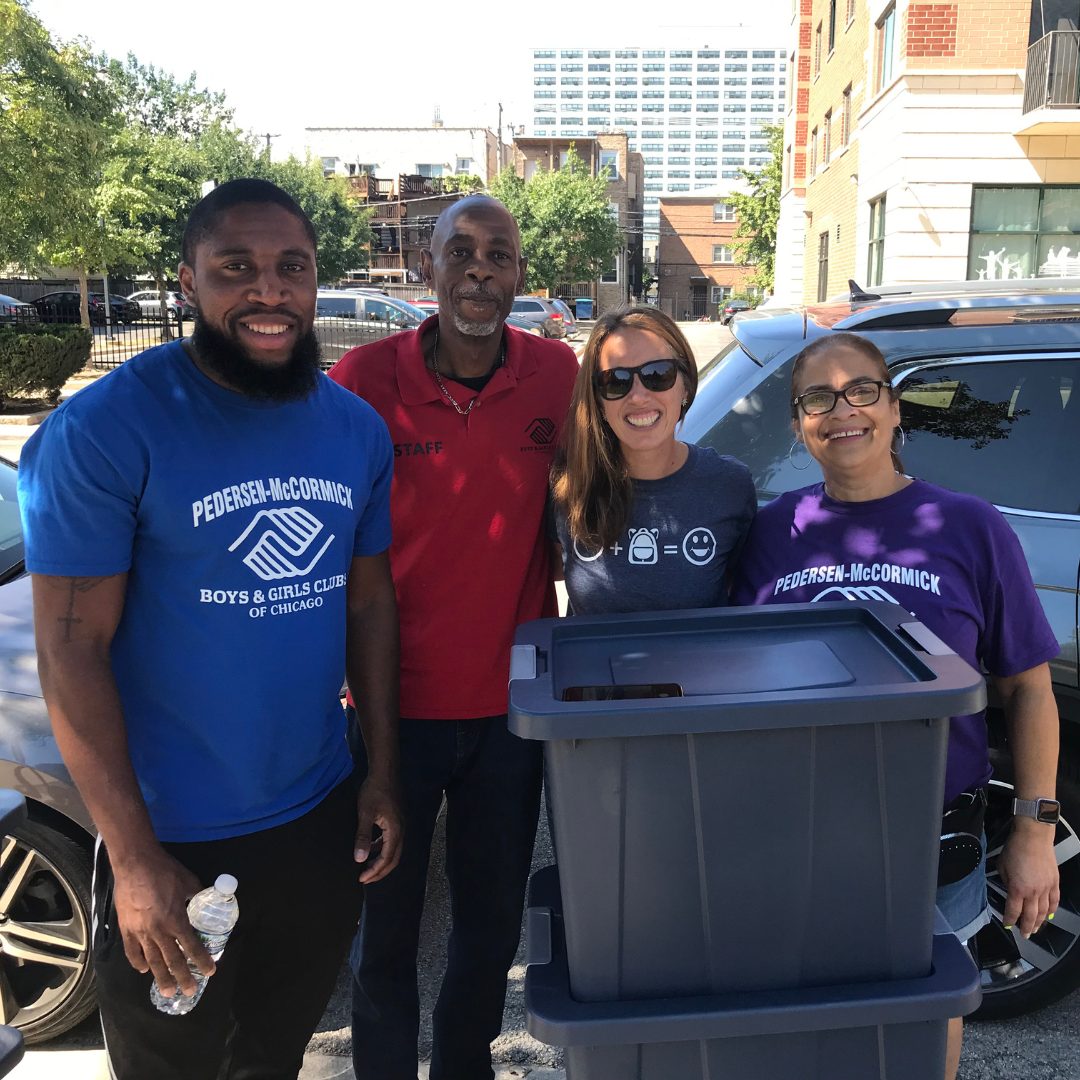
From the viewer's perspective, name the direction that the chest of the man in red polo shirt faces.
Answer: toward the camera

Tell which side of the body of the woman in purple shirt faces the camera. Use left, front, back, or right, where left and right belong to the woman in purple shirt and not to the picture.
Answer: front

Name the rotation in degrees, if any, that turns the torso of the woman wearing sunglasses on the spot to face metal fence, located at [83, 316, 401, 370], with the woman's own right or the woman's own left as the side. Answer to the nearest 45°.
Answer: approximately 135° to the woman's own right

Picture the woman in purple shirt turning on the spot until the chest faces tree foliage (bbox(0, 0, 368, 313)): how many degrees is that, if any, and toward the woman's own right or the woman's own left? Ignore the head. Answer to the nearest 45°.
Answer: approximately 135° to the woman's own right

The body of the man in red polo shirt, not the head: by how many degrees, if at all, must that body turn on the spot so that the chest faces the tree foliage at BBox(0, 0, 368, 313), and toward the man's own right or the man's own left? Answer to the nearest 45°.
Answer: approximately 180°

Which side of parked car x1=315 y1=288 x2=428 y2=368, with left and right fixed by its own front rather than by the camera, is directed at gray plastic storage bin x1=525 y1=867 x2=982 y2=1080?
right

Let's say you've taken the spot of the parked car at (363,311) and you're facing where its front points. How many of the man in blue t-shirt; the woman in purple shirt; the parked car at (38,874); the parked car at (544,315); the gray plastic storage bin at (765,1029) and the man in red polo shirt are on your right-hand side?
5

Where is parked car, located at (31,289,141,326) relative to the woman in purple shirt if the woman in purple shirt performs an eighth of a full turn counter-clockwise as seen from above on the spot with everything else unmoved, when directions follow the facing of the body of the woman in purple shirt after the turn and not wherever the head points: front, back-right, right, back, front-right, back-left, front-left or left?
back

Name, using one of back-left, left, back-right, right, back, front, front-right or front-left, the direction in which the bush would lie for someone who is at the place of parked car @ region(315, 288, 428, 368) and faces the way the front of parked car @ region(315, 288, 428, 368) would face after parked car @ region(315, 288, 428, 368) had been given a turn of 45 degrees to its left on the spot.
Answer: back

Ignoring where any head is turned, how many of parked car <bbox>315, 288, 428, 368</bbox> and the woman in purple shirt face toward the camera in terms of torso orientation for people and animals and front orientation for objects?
1

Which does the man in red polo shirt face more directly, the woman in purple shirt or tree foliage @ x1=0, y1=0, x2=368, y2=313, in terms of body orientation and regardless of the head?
the woman in purple shirt

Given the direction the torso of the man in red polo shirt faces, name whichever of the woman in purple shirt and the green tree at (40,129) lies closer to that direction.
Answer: the woman in purple shirt
